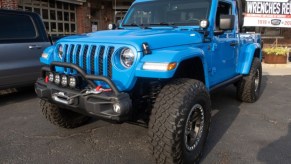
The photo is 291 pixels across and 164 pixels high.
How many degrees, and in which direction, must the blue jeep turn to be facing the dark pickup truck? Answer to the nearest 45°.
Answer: approximately 90° to its right

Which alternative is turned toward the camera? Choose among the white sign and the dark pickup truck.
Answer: the white sign

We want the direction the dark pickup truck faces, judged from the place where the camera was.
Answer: facing to the left of the viewer

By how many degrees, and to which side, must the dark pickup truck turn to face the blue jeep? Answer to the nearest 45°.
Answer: approximately 90° to its left

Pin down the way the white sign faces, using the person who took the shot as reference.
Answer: facing the viewer

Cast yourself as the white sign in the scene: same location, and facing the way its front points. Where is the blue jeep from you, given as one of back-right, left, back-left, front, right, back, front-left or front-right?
front

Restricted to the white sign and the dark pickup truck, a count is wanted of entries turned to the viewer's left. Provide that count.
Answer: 1

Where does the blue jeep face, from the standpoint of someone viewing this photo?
facing the viewer and to the left of the viewer
